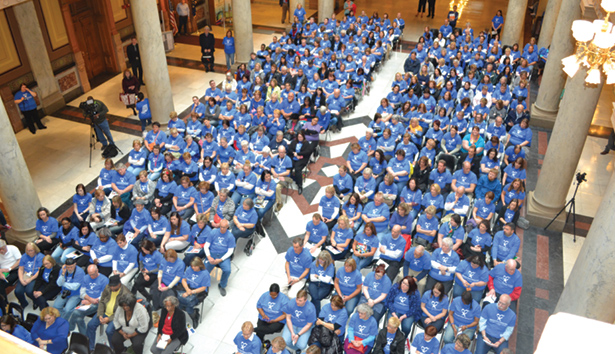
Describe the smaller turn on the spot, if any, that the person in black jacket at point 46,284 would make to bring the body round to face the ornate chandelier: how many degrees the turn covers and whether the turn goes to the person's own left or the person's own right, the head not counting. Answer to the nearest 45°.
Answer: approximately 90° to the person's own left

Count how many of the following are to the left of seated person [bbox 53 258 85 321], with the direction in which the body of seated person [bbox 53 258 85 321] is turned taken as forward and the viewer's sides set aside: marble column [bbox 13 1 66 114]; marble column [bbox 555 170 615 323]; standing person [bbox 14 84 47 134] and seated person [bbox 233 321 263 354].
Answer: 2

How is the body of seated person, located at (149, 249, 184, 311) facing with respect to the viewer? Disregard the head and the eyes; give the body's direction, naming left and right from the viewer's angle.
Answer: facing the viewer and to the left of the viewer

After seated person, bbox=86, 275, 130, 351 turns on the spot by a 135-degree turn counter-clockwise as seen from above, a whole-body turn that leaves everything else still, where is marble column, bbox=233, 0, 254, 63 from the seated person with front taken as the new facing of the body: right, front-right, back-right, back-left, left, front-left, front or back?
front-left

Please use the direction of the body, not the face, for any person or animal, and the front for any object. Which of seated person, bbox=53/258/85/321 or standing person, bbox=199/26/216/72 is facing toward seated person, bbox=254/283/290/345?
the standing person

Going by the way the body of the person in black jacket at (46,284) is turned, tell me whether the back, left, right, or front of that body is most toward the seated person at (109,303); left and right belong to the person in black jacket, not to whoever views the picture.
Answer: left

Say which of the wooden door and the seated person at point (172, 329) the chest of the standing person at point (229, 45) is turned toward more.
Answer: the seated person

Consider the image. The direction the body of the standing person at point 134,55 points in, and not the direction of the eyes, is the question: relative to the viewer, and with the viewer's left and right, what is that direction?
facing the viewer and to the right of the viewer

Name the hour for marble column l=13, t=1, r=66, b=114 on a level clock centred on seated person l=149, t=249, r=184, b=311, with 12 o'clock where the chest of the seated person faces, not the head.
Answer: The marble column is roughly at 4 o'clock from the seated person.

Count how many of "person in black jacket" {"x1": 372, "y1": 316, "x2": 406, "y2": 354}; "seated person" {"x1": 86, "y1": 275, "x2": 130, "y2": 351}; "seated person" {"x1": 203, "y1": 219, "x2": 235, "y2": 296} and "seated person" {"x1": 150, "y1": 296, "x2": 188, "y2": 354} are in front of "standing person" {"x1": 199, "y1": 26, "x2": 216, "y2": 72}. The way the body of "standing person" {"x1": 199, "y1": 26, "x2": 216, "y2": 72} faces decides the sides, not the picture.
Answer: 4

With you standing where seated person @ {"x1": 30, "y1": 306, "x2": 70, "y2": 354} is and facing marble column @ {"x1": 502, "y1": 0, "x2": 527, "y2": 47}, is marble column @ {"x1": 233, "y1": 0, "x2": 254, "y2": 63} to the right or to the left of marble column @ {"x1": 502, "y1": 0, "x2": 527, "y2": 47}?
left

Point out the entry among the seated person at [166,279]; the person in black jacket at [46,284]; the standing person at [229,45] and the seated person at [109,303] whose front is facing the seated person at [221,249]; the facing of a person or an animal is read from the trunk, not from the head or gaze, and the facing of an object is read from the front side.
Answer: the standing person

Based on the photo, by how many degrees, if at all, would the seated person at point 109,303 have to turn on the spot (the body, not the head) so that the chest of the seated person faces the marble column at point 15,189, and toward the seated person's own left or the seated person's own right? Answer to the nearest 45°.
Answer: approximately 135° to the seated person's own right

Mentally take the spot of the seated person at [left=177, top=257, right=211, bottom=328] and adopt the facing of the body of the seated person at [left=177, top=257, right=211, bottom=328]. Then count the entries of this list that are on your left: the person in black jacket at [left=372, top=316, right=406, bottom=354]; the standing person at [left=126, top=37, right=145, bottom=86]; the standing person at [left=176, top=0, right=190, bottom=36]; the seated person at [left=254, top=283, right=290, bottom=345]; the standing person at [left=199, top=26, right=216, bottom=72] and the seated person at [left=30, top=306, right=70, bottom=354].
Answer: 2

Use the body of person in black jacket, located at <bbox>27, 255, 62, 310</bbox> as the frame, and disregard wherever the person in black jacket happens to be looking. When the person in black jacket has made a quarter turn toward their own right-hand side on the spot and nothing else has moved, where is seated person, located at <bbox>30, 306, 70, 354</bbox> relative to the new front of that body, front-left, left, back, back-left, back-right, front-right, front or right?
back-left

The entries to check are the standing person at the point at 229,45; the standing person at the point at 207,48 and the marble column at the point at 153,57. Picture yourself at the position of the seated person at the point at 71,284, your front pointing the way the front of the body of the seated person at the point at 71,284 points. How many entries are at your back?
3

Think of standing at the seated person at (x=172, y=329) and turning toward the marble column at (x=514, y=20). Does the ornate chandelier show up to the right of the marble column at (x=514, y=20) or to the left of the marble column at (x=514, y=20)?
right

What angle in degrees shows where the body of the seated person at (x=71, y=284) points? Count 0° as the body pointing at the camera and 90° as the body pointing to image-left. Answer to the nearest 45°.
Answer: approximately 45°
